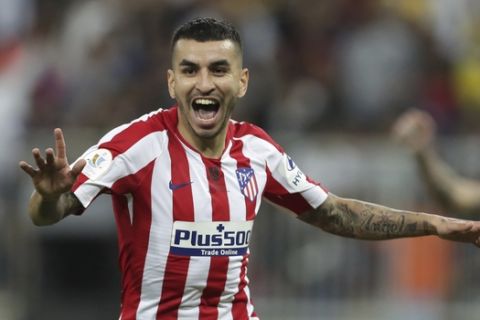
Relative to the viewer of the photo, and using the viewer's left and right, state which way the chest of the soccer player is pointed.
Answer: facing the viewer and to the right of the viewer

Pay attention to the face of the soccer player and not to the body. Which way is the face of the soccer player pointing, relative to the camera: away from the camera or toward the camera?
toward the camera
